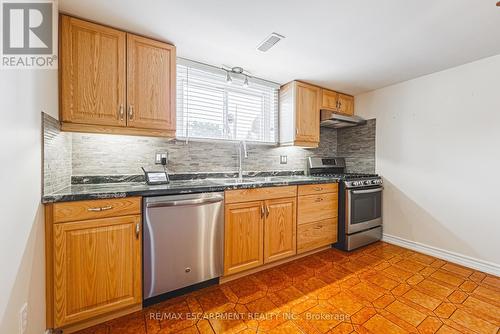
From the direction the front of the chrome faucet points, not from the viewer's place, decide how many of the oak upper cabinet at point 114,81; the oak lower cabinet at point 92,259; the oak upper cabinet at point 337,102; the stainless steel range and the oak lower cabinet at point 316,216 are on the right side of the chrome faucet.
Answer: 2

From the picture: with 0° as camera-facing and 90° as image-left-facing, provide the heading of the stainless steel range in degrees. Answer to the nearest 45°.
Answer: approximately 315°

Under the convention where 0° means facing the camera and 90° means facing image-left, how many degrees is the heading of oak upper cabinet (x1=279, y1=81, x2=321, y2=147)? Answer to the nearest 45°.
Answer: approximately 315°

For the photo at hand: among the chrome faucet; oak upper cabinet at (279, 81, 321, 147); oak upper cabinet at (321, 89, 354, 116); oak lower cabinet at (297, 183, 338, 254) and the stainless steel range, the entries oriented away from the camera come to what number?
0

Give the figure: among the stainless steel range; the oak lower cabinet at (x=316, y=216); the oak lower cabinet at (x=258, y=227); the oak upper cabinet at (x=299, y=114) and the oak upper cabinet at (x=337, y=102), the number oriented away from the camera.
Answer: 0

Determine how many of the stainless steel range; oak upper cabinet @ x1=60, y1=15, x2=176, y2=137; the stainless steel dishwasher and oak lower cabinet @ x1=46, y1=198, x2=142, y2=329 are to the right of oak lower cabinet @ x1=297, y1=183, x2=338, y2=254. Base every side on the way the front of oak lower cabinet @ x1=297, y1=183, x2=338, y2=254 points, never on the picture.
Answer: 3

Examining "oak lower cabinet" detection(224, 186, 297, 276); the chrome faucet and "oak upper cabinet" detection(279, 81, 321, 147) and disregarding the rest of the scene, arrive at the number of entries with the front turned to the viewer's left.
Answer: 0

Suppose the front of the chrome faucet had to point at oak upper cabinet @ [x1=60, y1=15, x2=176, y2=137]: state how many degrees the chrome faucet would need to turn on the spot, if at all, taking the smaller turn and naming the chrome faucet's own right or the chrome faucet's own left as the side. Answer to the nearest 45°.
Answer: approximately 90° to the chrome faucet's own right

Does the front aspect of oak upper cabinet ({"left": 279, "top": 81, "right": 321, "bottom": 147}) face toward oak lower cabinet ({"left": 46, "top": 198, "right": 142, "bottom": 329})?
no

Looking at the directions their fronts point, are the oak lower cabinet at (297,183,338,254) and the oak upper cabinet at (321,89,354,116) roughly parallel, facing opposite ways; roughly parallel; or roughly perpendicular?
roughly parallel

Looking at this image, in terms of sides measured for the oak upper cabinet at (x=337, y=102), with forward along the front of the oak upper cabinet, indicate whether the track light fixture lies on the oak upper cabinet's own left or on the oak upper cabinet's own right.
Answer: on the oak upper cabinet's own right

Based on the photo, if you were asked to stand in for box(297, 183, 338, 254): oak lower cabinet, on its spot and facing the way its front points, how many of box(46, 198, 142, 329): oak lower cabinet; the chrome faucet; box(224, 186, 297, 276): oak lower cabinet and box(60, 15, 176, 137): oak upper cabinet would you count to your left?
0

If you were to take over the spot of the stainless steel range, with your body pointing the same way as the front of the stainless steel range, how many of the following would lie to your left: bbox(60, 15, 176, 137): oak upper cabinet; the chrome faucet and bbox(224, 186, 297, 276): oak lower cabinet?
0

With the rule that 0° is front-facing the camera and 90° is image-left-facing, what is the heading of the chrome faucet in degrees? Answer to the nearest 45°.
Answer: approximately 315°

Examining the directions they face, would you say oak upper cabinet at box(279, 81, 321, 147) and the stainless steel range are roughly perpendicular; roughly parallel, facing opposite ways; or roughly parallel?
roughly parallel

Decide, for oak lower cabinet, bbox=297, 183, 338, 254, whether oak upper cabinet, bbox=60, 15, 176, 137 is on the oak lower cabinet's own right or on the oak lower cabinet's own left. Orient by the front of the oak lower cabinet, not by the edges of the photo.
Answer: on the oak lower cabinet's own right

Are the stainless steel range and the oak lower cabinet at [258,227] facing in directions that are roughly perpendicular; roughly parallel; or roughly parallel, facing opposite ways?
roughly parallel

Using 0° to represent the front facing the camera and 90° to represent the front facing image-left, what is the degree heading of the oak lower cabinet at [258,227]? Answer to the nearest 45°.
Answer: approximately 315°
